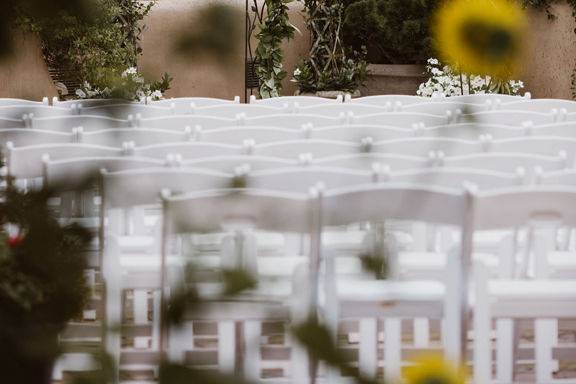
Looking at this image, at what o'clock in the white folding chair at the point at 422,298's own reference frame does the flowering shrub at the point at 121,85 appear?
The flowering shrub is roughly at 12 o'clock from the white folding chair.
